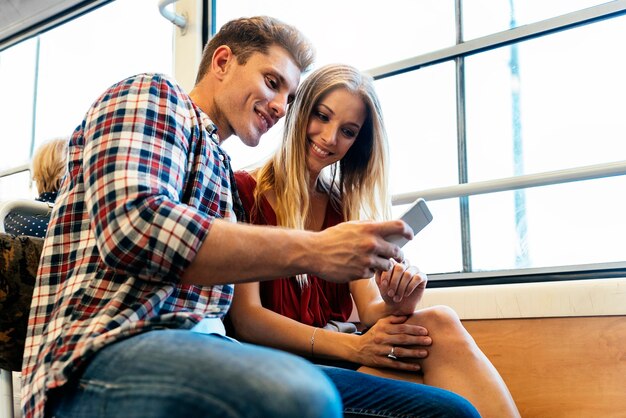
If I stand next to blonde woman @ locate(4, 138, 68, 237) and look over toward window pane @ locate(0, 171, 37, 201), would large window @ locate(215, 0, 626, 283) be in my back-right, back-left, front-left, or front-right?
back-right

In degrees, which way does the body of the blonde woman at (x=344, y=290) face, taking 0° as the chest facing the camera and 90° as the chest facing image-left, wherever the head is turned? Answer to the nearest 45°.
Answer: approximately 315°

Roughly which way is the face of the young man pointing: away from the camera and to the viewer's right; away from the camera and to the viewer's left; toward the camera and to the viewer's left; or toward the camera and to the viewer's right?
toward the camera and to the viewer's right

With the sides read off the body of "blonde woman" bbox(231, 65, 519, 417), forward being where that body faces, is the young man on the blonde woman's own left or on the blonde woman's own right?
on the blonde woman's own right

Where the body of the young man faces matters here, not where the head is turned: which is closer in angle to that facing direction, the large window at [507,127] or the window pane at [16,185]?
the large window

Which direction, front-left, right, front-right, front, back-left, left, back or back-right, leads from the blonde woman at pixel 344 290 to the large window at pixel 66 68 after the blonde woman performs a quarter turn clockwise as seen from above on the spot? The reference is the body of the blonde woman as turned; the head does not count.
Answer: right

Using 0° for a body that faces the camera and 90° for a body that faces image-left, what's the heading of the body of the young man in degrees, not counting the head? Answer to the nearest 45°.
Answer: approximately 270°
